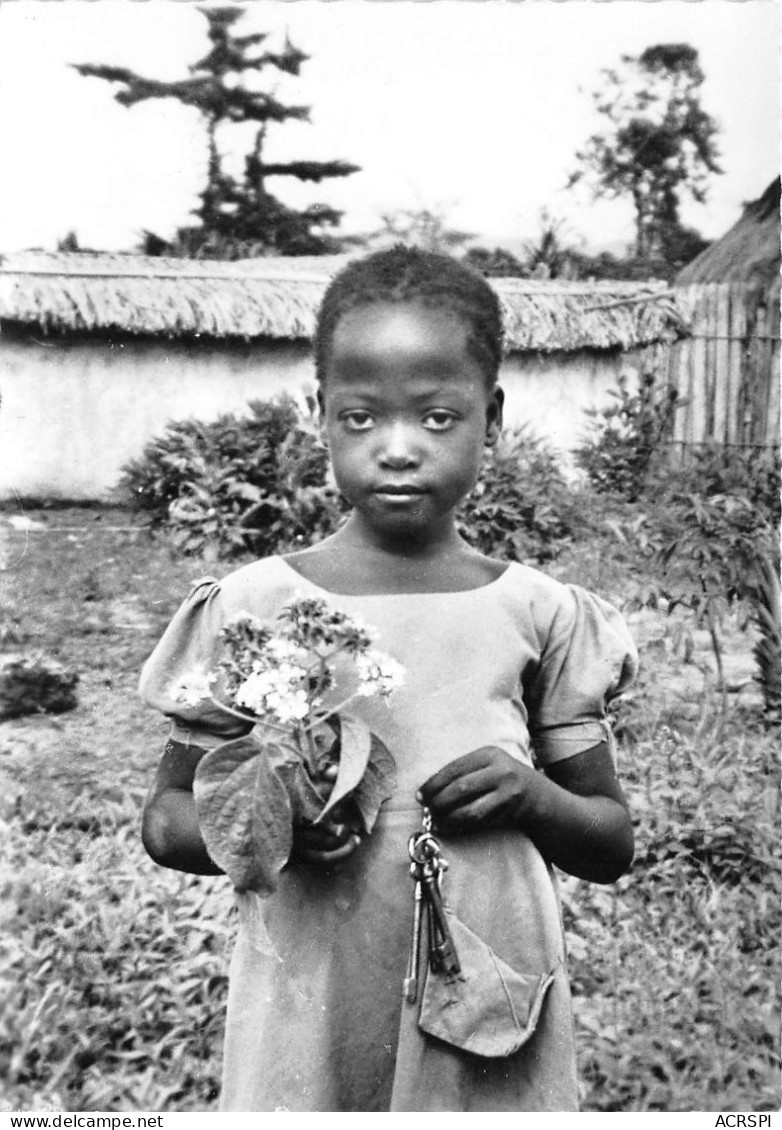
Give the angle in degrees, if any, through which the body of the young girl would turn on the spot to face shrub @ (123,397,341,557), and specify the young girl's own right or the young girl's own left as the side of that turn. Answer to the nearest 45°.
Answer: approximately 180°

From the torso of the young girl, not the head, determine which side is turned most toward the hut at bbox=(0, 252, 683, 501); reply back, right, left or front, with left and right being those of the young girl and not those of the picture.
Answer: back

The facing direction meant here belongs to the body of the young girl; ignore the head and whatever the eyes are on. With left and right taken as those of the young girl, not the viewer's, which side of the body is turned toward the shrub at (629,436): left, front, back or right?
back

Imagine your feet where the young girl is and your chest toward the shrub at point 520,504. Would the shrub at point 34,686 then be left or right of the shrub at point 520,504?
left

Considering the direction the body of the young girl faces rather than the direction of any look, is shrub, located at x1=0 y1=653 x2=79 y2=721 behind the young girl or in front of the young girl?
behind

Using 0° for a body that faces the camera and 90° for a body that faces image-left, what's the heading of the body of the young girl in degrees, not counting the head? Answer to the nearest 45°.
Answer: approximately 0°

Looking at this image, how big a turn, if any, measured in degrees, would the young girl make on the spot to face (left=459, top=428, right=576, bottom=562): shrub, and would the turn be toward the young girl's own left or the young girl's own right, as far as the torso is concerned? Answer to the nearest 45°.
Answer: approximately 180°

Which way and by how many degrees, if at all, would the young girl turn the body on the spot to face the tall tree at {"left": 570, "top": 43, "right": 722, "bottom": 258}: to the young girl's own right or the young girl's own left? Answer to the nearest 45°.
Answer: approximately 135° to the young girl's own left
